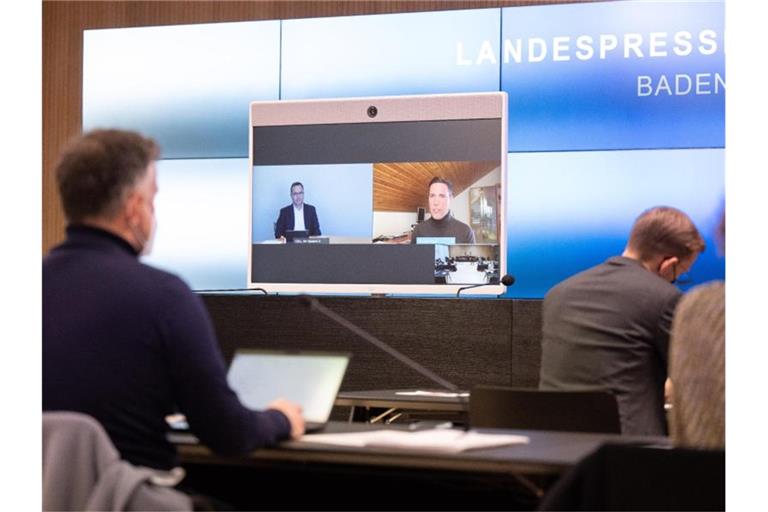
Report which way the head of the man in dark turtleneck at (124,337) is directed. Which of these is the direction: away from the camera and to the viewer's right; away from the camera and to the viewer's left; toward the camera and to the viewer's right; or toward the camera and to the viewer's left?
away from the camera and to the viewer's right

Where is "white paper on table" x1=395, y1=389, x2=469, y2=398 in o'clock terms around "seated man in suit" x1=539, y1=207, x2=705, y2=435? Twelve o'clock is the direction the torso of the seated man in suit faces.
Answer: The white paper on table is roughly at 8 o'clock from the seated man in suit.

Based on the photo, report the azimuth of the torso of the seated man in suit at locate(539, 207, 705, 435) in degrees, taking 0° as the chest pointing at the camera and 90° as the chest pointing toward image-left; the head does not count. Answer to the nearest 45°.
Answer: approximately 225°

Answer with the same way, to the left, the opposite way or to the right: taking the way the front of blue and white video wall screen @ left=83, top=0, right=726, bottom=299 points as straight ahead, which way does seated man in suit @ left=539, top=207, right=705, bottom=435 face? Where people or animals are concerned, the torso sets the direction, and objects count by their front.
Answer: the opposite way

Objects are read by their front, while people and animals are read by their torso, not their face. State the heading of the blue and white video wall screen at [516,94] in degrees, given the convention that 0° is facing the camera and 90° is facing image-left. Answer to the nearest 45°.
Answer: approximately 45°

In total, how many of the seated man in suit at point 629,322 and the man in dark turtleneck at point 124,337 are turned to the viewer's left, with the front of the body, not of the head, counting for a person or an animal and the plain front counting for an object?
0

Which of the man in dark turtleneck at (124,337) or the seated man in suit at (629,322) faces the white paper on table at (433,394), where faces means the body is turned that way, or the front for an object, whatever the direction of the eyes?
the man in dark turtleneck

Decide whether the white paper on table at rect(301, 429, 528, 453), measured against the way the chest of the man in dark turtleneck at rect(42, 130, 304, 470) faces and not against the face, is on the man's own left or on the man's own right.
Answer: on the man's own right

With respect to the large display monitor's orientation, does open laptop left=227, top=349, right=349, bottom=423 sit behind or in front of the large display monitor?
in front

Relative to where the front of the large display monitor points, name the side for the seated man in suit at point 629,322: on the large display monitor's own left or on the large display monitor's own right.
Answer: on the large display monitor's own left

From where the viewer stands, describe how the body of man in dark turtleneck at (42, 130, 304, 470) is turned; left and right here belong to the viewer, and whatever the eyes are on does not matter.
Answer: facing away from the viewer and to the right of the viewer

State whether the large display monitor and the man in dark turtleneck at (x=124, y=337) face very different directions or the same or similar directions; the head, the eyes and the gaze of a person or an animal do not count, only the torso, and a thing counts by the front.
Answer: very different directions

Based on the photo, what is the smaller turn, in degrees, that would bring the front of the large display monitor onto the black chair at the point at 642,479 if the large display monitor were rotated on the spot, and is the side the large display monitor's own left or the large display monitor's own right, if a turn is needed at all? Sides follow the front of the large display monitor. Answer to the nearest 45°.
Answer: approximately 45° to the large display monitor's own left

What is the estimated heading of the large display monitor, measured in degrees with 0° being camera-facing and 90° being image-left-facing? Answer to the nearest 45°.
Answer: approximately 45°

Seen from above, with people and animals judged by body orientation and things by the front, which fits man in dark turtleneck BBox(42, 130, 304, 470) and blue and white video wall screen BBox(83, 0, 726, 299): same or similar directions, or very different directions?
very different directions
